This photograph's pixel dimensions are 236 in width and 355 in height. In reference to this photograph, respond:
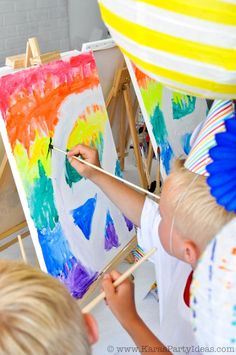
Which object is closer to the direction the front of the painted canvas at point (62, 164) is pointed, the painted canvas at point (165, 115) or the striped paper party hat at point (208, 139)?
the striped paper party hat

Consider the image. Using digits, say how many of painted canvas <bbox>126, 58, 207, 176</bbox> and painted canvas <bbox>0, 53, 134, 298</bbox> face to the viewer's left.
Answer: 0

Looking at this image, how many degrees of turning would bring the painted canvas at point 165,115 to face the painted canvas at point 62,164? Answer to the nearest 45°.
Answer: approximately 90° to its right

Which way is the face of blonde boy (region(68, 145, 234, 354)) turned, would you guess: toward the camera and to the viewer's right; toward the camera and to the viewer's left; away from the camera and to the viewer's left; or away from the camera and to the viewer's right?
away from the camera and to the viewer's left

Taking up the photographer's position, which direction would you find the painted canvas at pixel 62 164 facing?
facing the viewer and to the right of the viewer

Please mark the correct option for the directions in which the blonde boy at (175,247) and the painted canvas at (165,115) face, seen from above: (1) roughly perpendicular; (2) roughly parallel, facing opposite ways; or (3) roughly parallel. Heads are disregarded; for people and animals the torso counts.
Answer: roughly parallel, facing opposite ways

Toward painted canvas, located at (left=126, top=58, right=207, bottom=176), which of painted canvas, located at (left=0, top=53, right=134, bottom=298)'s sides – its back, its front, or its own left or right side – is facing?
left

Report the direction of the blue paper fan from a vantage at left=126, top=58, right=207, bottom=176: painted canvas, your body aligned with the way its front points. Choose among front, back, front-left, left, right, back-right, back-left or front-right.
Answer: front-right

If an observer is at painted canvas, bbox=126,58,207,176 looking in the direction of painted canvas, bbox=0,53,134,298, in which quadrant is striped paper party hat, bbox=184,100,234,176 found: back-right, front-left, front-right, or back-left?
front-left

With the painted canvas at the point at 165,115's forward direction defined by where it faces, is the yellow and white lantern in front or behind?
in front

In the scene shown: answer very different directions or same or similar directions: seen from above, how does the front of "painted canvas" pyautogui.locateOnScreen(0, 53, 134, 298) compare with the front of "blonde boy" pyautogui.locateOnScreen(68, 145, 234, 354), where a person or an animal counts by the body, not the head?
very different directions

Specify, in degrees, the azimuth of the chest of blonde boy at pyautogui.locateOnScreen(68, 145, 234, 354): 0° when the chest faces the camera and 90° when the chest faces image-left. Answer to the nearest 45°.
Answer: approximately 135°
